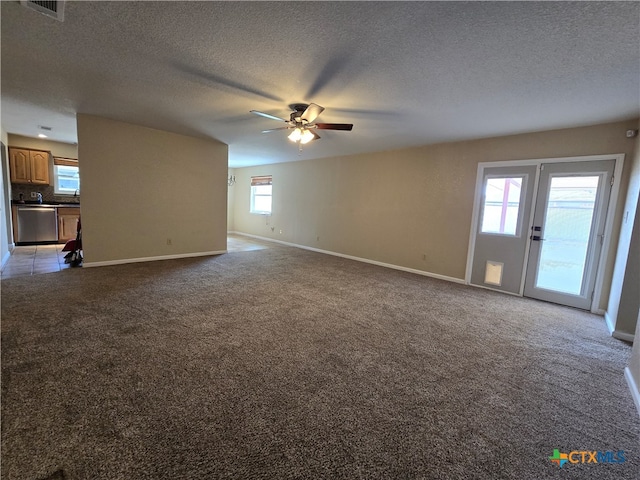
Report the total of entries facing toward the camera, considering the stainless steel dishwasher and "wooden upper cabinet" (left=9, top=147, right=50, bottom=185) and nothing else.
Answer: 2

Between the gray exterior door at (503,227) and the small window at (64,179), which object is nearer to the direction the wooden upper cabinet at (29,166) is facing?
the gray exterior door

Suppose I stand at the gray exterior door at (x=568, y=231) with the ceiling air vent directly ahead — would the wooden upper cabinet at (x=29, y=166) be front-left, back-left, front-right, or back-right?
front-right

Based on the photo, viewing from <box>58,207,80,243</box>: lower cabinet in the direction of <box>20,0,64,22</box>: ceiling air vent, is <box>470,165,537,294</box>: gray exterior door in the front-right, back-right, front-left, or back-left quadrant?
front-left

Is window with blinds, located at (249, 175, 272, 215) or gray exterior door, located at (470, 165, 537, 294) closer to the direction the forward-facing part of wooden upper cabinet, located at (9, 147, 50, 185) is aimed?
the gray exterior door

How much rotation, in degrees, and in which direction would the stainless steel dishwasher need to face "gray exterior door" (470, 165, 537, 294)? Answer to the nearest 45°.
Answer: approximately 45° to its left

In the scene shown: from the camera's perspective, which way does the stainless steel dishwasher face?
toward the camera

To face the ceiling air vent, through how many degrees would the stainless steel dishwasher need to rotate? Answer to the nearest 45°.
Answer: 0° — it already faces it

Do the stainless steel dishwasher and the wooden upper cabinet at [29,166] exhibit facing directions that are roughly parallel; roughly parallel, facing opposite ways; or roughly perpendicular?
roughly parallel

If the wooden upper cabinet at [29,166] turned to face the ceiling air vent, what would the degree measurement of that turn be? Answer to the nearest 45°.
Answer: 0° — it already faces it

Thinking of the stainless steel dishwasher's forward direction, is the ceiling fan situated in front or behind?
in front

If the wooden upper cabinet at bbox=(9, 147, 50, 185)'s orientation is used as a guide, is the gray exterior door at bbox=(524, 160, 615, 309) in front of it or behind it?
in front

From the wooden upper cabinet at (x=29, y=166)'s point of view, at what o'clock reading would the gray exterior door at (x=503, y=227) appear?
The gray exterior door is roughly at 11 o'clock from the wooden upper cabinet.

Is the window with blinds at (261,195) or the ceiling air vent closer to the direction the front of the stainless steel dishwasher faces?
the ceiling air vent
